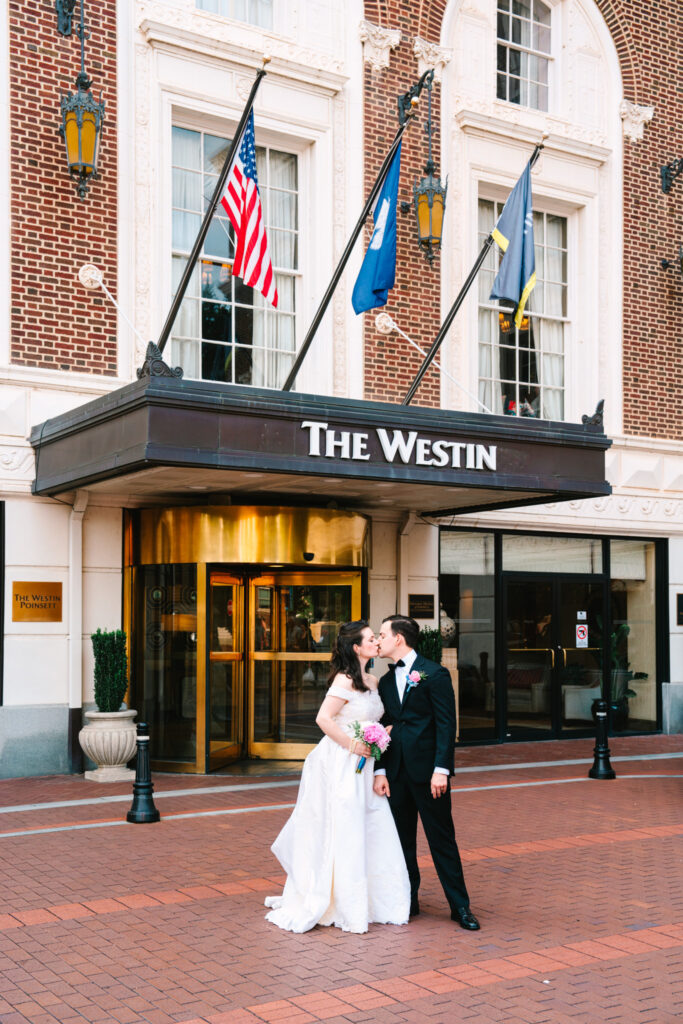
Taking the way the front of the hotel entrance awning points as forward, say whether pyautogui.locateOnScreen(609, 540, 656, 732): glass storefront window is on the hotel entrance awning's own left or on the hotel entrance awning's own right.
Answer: on the hotel entrance awning's own left

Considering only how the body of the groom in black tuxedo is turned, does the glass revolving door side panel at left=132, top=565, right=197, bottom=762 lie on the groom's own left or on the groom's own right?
on the groom's own right

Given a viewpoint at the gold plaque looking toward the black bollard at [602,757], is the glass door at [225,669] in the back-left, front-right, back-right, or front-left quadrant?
front-left

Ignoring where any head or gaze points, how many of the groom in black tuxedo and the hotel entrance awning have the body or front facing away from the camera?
0

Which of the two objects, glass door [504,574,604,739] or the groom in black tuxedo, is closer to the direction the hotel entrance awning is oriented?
the groom in black tuxedo

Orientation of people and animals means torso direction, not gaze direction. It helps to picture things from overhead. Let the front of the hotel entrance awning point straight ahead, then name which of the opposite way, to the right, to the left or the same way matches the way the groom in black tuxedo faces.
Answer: to the right

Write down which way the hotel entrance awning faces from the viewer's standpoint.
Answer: facing the viewer and to the right of the viewer

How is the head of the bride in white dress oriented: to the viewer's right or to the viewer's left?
to the viewer's right

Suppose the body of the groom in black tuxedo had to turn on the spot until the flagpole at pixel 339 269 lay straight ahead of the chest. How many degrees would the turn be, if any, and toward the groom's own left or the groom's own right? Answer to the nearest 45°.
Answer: approximately 135° to the groom's own right

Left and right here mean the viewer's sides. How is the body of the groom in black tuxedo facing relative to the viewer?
facing the viewer and to the left of the viewer
